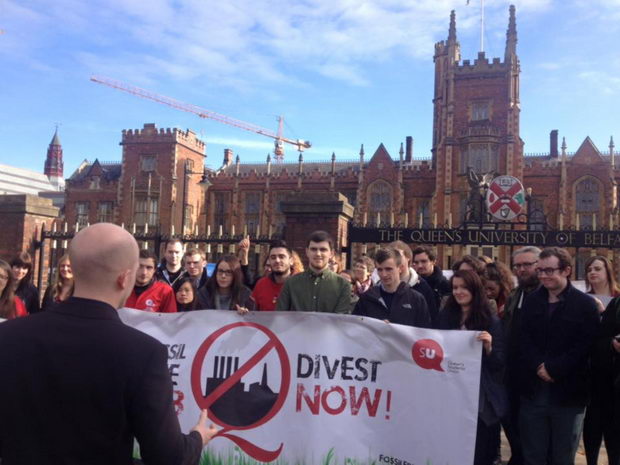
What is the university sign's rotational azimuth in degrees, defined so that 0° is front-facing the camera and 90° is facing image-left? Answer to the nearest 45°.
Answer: approximately 0°

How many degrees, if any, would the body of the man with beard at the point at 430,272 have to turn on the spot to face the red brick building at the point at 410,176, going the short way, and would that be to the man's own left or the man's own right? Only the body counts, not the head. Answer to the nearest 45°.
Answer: approximately 135° to the man's own right

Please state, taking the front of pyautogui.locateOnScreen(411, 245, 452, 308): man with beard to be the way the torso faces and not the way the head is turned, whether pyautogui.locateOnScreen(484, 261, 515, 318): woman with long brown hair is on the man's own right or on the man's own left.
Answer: on the man's own left

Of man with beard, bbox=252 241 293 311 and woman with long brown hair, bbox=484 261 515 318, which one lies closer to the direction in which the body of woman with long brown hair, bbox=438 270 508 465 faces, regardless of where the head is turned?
the man with beard

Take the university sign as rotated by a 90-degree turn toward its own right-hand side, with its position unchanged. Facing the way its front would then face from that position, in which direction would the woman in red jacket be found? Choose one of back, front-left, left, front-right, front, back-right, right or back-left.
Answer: front-left

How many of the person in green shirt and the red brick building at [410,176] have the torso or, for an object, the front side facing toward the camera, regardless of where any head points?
2

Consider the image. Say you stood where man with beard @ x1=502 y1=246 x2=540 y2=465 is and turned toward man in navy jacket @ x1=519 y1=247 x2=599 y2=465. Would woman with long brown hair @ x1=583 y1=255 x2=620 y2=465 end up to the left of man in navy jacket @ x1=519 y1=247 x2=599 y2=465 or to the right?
left

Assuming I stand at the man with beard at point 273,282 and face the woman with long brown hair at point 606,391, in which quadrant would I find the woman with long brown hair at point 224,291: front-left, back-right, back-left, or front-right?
back-right

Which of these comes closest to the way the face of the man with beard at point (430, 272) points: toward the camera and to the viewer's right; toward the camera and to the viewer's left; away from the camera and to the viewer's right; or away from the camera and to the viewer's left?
toward the camera and to the viewer's left

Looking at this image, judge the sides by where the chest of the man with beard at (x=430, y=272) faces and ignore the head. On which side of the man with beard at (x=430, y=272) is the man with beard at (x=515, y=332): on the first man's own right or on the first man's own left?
on the first man's own left

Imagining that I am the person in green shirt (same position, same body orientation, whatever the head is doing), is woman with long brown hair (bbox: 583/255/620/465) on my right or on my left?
on my left
